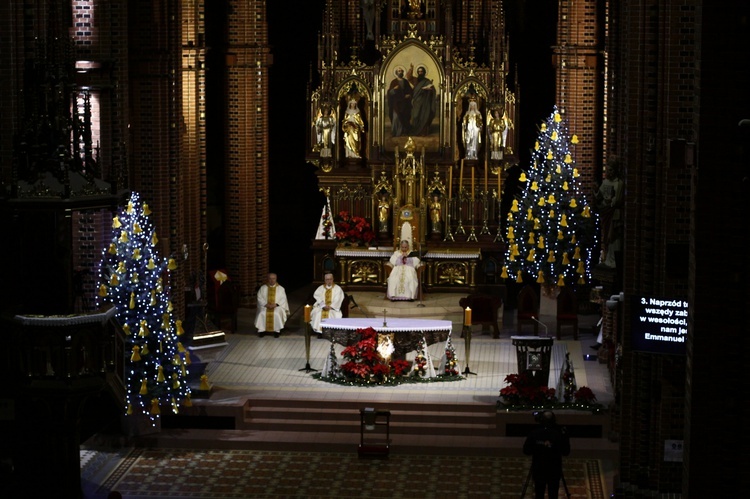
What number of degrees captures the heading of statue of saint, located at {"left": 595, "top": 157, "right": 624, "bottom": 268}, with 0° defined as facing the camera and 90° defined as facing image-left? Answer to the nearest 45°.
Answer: approximately 45°

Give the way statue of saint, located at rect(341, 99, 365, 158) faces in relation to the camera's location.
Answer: facing the viewer

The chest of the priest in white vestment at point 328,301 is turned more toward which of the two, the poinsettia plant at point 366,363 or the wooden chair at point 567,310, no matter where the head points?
the poinsettia plant

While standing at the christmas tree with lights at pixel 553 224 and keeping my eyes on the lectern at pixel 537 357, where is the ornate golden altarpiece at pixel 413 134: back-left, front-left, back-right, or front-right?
back-right

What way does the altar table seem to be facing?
toward the camera

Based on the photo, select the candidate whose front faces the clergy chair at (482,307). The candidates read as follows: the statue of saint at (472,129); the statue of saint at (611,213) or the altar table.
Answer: the statue of saint at (472,129)

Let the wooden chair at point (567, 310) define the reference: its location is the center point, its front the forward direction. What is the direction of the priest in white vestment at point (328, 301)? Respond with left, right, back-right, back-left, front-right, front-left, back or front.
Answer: right

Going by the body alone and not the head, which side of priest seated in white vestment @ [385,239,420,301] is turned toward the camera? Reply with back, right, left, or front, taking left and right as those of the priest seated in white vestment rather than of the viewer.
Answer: front

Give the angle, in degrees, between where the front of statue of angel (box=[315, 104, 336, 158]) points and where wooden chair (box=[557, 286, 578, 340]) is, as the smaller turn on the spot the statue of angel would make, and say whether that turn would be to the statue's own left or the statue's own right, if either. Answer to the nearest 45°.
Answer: approximately 45° to the statue's own left

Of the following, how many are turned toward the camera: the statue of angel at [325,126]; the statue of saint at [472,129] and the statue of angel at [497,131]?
3

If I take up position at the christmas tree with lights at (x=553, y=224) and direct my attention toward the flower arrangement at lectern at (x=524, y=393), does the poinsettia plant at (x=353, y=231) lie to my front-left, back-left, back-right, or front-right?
back-right

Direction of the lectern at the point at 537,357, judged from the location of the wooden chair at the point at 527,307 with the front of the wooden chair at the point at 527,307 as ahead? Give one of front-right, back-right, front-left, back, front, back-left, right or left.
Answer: front
